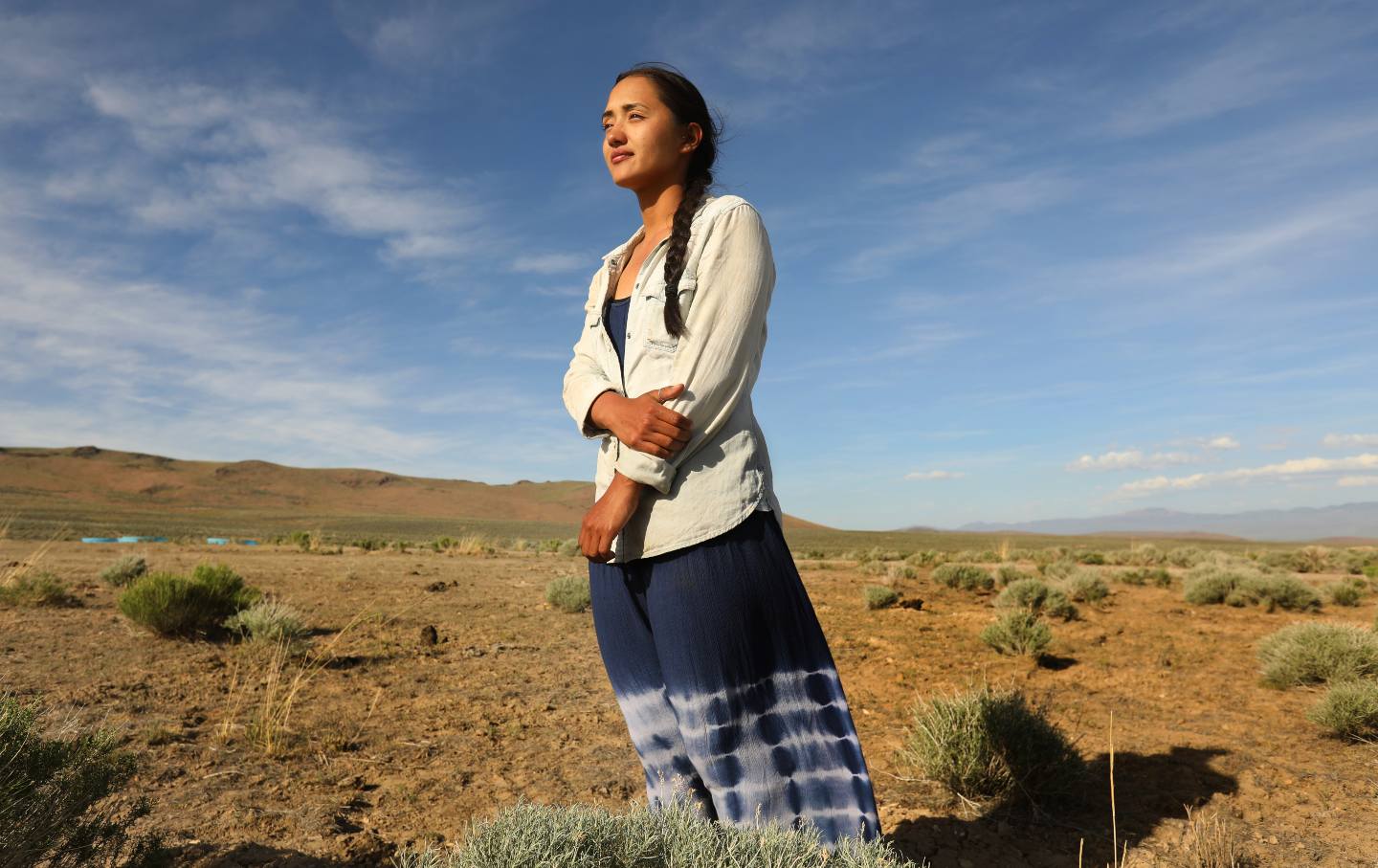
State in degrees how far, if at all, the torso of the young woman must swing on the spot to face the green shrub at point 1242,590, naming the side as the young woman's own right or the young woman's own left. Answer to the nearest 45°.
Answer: approximately 180°

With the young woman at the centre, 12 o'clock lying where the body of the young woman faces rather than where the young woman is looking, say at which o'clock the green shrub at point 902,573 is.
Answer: The green shrub is roughly at 5 o'clock from the young woman.

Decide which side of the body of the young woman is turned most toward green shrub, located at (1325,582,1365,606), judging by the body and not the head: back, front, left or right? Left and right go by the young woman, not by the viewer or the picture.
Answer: back

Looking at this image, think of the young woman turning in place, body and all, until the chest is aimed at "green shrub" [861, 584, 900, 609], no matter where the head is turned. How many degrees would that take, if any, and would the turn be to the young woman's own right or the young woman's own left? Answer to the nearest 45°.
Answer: approximately 135° to the young woman's own right

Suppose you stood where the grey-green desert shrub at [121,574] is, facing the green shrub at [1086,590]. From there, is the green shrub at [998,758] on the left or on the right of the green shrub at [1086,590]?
right

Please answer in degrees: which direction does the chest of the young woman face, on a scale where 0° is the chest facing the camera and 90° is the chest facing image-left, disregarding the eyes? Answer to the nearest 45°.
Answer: approximately 45°

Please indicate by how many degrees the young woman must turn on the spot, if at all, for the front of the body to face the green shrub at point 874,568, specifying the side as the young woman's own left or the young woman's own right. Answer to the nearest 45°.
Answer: approximately 135° to the young woman's own right

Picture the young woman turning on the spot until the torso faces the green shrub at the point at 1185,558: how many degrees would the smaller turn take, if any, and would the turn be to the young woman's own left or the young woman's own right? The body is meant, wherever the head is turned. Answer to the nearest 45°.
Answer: approximately 180°

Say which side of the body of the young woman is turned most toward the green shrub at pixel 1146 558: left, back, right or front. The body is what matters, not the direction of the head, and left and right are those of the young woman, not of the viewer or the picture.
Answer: back

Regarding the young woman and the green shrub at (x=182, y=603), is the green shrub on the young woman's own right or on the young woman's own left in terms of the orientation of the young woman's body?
on the young woman's own right
